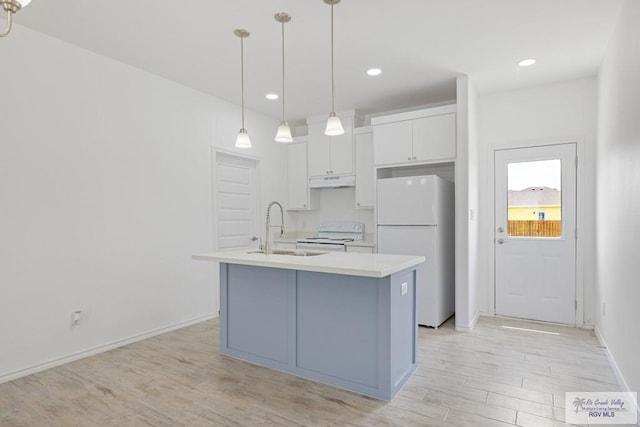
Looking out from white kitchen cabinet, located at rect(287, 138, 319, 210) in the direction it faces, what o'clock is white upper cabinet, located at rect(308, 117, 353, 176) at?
The white upper cabinet is roughly at 9 o'clock from the white kitchen cabinet.

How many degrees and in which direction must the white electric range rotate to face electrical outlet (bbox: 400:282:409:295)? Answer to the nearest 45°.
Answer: approximately 45° to its left

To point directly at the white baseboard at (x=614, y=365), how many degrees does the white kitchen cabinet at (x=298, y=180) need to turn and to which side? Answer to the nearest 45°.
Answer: approximately 90° to its left

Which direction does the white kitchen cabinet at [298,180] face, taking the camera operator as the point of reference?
facing the viewer and to the left of the viewer

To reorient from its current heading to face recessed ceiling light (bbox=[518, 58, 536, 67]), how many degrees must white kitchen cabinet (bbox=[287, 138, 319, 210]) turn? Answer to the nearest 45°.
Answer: approximately 90° to its left

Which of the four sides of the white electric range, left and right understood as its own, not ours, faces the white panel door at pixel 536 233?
left

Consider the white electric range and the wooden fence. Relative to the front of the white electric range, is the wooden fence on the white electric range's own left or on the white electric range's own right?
on the white electric range's own left

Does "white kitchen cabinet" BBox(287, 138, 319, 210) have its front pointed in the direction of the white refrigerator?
no

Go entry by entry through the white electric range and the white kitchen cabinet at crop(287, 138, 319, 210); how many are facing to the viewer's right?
0

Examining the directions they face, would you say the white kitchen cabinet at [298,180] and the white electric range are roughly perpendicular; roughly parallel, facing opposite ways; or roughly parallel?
roughly parallel

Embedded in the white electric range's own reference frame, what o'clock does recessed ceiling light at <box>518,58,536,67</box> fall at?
The recessed ceiling light is roughly at 9 o'clock from the white electric range.

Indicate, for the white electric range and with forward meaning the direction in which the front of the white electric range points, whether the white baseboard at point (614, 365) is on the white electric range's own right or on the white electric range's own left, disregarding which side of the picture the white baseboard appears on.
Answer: on the white electric range's own left

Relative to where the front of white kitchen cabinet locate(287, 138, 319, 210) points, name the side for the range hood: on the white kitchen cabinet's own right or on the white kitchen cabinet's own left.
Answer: on the white kitchen cabinet's own left

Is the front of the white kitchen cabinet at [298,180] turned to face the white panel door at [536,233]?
no
